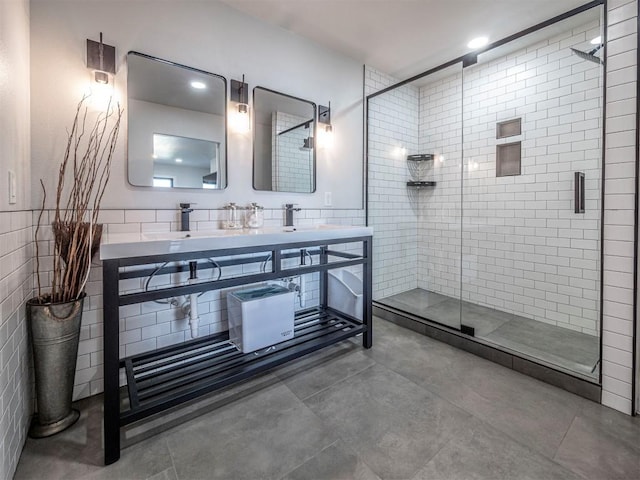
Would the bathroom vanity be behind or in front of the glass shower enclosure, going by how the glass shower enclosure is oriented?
in front

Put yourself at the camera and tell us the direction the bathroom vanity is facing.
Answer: facing the viewer and to the right of the viewer

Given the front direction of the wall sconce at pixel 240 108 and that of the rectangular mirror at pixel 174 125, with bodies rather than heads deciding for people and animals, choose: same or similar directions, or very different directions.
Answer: same or similar directions

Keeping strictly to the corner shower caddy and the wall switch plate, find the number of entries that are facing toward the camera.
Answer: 1

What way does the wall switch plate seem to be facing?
to the viewer's right

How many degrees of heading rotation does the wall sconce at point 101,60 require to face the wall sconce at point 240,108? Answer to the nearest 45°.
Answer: approximately 45° to its left

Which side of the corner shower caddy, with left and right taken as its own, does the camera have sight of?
front

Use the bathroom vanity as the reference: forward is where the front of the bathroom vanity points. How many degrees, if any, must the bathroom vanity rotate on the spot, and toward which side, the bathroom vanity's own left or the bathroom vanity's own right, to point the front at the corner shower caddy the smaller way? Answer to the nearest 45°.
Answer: approximately 90° to the bathroom vanity's own left

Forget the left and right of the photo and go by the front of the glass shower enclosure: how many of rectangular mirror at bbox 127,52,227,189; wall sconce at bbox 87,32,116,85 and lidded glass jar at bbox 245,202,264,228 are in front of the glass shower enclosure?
3

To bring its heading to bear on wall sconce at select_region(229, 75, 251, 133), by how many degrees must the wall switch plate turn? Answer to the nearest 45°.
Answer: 0° — it already faces it

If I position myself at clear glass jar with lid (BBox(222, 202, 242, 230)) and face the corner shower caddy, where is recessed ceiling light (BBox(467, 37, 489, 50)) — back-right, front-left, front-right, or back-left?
front-right

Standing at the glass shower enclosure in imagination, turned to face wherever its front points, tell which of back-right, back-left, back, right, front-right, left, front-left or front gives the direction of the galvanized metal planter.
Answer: front

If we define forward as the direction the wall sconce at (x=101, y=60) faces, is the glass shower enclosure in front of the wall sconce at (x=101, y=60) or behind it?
in front

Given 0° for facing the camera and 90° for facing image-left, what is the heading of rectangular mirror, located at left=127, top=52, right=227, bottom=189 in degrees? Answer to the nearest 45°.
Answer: approximately 315°

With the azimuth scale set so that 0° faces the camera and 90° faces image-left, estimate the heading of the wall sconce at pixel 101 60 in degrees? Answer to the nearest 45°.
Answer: approximately 315°
